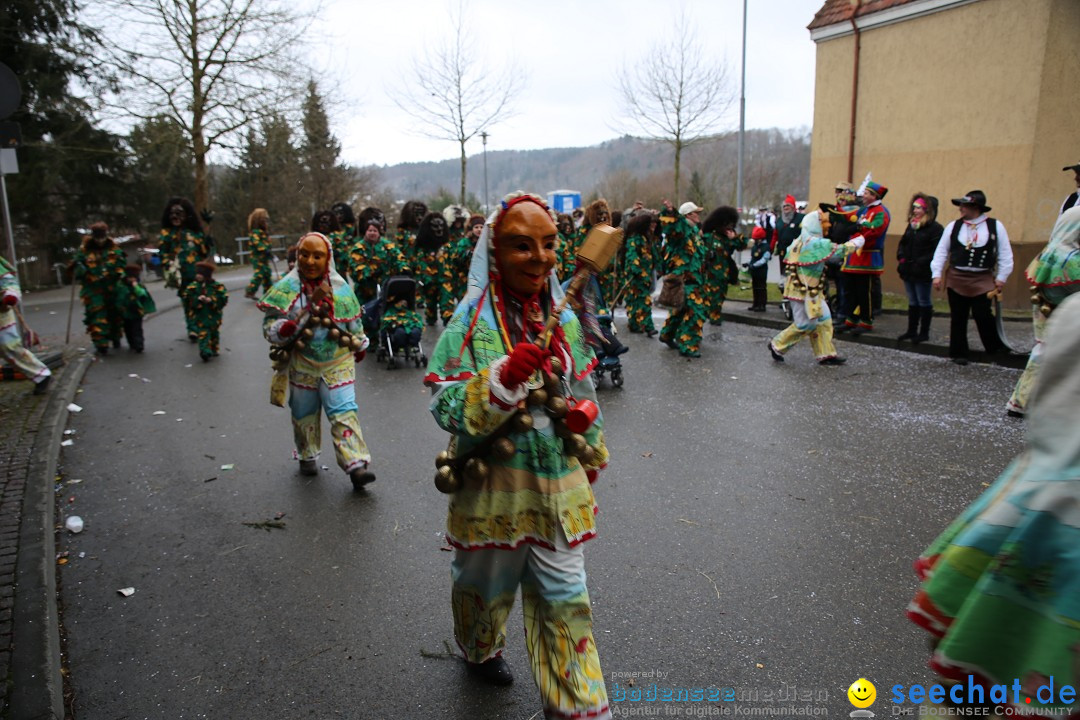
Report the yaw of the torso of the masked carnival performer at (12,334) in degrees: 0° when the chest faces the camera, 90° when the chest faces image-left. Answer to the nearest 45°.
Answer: approximately 90°

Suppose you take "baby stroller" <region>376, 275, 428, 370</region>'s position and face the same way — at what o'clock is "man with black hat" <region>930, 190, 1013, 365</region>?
The man with black hat is roughly at 10 o'clock from the baby stroller.

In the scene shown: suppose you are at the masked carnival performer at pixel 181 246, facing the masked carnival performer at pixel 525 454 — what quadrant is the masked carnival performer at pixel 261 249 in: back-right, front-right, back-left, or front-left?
back-left

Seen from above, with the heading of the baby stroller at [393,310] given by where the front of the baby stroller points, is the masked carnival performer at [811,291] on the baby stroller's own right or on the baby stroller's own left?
on the baby stroller's own left

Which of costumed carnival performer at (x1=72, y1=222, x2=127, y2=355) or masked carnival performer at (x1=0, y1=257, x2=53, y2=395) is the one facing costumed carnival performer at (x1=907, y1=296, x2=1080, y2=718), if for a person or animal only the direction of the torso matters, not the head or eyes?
costumed carnival performer at (x1=72, y1=222, x2=127, y2=355)

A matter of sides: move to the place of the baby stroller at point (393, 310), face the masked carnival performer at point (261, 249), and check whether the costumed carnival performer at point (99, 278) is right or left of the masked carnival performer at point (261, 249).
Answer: left

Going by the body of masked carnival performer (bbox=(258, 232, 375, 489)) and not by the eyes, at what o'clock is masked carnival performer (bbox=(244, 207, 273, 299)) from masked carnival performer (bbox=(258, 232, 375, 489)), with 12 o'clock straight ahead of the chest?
masked carnival performer (bbox=(244, 207, 273, 299)) is roughly at 6 o'clock from masked carnival performer (bbox=(258, 232, 375, 489)).

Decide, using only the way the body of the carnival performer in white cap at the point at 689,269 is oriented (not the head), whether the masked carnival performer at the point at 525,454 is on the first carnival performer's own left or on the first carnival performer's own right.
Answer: on the first carnival performer's own right
